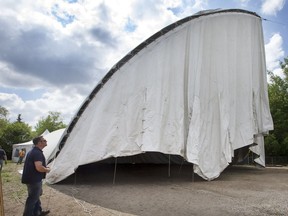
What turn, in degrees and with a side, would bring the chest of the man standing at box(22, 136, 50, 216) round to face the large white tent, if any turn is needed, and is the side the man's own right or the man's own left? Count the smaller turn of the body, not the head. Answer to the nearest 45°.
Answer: approximately 45° to the man's own left

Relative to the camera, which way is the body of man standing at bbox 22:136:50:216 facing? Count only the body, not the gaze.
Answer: to the viewer's right
